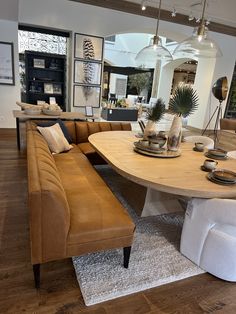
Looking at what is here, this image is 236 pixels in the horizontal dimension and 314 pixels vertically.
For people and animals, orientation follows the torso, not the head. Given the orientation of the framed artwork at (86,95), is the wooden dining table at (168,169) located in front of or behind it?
in front

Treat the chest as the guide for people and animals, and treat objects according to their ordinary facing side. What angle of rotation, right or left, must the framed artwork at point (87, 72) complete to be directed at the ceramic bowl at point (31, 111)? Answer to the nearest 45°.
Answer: approximately 45° to its right

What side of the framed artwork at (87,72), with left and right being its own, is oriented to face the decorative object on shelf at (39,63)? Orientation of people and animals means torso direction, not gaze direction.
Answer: right

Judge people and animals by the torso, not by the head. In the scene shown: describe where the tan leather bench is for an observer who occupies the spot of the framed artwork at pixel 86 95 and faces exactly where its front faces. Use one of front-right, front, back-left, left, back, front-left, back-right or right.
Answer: front

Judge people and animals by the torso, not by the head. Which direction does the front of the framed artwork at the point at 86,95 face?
toward the camera

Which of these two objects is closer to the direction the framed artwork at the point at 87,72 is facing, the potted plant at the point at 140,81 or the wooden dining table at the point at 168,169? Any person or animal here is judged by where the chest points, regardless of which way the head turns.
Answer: the wooden dining table

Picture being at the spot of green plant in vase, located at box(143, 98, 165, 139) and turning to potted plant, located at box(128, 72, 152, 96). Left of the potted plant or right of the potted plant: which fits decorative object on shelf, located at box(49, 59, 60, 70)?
left

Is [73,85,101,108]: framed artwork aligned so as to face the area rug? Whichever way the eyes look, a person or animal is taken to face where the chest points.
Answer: yes

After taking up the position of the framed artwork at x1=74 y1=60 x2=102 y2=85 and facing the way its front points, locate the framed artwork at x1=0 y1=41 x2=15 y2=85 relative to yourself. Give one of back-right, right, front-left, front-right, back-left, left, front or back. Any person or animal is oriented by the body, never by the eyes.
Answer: right

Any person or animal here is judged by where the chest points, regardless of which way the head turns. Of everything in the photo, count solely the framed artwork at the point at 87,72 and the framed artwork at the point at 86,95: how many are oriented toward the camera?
2

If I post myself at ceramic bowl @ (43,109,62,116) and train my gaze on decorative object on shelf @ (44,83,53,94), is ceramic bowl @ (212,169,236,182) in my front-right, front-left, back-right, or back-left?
back-right

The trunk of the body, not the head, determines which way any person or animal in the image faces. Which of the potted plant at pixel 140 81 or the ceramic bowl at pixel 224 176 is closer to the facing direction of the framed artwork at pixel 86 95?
the ceramic bowl

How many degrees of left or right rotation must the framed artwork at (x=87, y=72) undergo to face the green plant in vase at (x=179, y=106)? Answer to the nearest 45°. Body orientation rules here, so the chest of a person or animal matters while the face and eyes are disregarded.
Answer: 0° — it already faces it

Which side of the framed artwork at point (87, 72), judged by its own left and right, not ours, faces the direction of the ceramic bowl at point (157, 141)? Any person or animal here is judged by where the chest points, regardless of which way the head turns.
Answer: front

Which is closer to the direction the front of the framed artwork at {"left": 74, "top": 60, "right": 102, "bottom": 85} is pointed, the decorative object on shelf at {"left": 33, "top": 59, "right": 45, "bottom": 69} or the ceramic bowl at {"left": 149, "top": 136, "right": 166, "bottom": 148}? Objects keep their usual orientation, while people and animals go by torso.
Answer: the ceramic bowl

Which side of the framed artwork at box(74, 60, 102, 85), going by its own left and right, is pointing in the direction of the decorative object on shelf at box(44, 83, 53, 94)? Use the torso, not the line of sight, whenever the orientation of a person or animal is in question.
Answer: right

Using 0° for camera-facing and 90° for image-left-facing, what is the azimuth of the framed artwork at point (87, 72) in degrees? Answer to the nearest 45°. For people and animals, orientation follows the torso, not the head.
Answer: approximately 0°

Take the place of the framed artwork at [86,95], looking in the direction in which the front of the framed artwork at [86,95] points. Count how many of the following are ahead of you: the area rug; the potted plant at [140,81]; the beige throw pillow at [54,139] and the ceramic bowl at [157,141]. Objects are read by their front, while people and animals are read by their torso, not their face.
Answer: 3

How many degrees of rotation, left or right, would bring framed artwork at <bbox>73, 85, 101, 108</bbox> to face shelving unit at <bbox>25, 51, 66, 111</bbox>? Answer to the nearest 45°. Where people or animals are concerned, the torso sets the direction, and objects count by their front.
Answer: approximately 90° to its right
